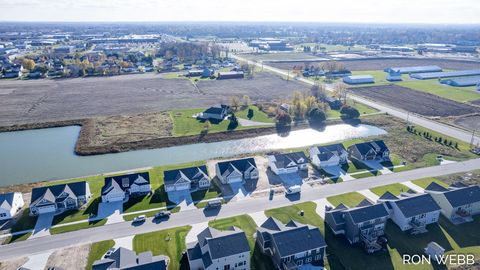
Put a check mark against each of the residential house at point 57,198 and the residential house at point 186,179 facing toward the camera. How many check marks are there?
2

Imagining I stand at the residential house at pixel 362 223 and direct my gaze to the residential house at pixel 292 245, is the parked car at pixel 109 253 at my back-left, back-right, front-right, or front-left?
front-right

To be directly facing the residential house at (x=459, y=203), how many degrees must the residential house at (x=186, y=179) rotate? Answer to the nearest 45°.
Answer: approximately 90° to its left

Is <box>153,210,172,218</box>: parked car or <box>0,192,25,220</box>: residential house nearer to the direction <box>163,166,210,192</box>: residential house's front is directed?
the parked car

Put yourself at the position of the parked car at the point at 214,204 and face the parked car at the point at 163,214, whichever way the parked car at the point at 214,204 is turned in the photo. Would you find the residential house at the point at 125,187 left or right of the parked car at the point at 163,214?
right

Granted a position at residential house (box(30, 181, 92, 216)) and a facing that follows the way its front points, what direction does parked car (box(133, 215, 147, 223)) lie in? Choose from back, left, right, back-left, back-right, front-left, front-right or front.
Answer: front-left

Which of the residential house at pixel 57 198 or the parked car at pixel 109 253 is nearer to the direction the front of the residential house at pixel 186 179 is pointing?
the parked car

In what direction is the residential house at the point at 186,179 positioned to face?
toward the camera

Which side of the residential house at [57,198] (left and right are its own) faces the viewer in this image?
front

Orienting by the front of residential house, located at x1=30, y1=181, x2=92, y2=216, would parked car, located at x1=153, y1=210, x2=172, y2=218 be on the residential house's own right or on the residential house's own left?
on the residential house's own left

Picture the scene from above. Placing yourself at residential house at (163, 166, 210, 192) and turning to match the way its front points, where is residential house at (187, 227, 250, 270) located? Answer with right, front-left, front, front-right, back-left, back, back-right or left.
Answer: front

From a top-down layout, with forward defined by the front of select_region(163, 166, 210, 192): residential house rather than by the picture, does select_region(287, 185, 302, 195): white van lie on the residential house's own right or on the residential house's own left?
on the residential house's own left

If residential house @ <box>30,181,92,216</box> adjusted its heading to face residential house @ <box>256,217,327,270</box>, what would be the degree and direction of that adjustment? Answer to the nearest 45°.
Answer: approximately 45° to its left

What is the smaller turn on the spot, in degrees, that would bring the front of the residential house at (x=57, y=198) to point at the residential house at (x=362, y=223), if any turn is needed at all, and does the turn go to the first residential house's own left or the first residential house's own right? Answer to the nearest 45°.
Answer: approximately 45° to the first residential house's own left
